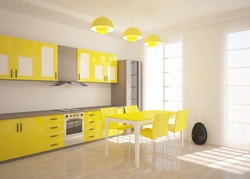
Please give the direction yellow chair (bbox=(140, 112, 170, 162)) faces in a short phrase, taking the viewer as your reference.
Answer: facing away from the viewer and to the left of the viewer

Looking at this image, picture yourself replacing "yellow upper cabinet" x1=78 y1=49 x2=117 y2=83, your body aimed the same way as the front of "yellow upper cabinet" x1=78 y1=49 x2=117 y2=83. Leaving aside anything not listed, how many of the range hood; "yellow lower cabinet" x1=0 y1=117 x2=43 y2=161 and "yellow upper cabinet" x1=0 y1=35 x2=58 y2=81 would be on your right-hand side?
3

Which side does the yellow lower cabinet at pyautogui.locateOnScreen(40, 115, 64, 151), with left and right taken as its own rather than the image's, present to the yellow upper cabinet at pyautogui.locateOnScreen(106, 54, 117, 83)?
left

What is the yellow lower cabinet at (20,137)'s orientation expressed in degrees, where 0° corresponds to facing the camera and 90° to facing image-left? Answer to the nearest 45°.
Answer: approximately 315°

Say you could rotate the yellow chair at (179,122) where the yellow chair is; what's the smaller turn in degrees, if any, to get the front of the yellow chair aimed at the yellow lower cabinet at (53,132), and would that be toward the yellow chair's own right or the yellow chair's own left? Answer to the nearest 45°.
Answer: approximately 45° to the yellow chair's own left
